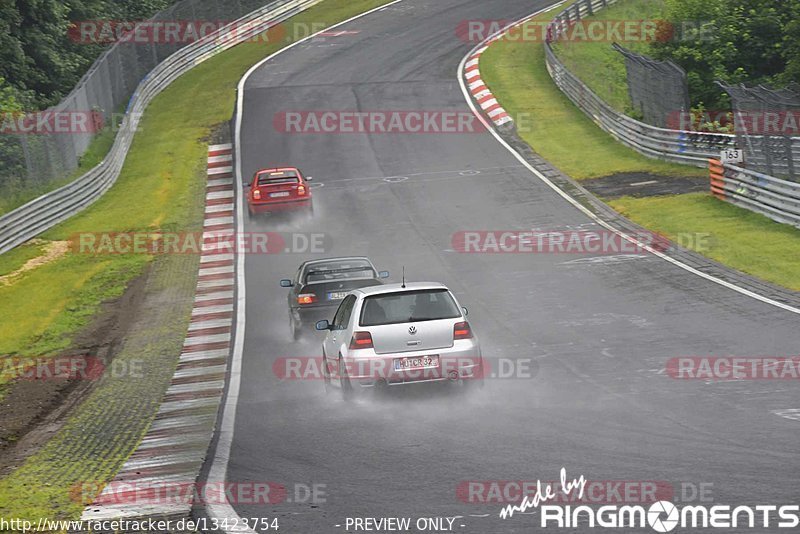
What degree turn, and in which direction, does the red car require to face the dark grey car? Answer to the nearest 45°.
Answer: approximately 180°

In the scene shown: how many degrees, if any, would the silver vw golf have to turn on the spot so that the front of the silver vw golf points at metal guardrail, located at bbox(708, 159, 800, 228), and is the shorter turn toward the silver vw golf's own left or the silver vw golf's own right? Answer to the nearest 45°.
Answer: approximately 45° to the silver vw golf's own right

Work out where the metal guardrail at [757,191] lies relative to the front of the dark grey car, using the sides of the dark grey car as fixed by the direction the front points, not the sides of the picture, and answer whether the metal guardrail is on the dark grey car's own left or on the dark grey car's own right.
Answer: on the dark grey car's own right

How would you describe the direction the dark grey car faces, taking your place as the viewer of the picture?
facing away from the viewer

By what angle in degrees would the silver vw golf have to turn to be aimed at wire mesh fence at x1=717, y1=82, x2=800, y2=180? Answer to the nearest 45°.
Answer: approximately 45° to its right

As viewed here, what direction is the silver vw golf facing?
away from the camera

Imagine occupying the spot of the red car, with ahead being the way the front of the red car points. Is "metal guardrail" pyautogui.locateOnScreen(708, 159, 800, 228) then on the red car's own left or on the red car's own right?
on the red car's own right

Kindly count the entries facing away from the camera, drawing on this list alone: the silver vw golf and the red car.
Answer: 2

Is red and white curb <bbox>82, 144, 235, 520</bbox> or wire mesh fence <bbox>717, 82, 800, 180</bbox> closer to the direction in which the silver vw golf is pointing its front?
the wire mesh fence

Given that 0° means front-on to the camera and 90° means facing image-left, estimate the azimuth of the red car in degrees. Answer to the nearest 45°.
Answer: approximately 180°

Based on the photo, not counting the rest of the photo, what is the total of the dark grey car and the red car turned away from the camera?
2
